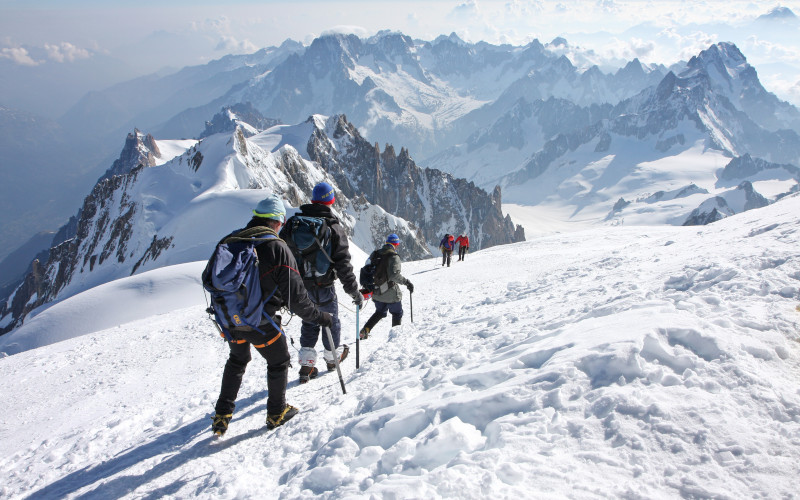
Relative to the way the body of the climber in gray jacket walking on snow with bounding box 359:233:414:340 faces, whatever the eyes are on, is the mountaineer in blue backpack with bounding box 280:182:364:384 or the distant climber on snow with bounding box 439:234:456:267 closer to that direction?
the distant climber on snow

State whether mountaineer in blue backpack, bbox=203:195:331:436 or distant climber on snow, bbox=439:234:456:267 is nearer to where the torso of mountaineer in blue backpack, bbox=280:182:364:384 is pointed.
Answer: the distant climber on snow

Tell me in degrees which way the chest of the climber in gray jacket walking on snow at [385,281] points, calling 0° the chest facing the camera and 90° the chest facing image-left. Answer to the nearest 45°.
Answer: approximately 225°

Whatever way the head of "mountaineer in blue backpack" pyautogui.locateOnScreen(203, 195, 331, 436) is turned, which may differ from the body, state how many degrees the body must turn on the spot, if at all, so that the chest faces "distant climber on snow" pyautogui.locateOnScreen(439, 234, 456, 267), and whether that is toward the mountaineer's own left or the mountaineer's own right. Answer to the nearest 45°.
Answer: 0° — they already face them

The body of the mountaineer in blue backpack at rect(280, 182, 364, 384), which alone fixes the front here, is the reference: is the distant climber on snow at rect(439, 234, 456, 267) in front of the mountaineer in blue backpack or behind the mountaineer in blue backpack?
in front

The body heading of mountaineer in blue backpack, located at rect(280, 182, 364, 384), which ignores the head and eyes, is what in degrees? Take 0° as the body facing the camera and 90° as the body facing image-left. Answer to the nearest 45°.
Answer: approximately 225°

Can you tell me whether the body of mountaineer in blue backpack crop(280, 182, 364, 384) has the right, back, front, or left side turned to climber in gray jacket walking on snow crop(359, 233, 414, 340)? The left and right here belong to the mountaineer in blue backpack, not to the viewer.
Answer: front

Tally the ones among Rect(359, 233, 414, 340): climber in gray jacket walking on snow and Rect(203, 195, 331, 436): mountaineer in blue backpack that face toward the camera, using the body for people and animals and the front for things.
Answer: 0

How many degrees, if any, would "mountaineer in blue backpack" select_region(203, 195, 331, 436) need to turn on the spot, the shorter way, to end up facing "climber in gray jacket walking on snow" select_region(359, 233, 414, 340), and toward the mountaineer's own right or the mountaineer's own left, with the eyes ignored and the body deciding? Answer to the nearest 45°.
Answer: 0° — they already face them

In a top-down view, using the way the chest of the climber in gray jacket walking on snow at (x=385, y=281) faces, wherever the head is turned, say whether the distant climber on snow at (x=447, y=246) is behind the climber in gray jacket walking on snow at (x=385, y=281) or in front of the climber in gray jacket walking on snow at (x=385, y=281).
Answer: in front

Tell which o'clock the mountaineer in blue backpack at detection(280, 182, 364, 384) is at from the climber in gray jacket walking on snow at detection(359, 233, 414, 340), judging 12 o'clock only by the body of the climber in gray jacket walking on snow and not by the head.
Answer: The mountaineer in blue backpack is roughly at 5 o'clock from the climber in gray jacket walking on snow.

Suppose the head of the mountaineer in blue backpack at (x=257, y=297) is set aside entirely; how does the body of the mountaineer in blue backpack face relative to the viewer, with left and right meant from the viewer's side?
facing away from the viewer and to the right of the viewer

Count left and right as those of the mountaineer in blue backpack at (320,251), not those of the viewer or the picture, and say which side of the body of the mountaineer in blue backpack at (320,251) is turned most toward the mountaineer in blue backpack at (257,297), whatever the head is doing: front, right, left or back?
back
